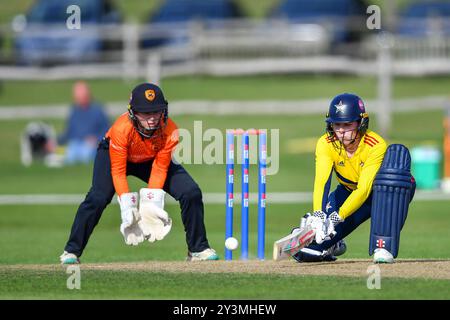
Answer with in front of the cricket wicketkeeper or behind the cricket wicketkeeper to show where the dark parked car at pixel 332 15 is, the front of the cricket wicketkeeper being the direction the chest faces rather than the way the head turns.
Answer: behind

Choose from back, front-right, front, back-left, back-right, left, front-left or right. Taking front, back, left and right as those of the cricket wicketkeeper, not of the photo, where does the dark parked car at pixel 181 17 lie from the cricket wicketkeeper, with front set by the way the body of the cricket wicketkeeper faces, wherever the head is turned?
back

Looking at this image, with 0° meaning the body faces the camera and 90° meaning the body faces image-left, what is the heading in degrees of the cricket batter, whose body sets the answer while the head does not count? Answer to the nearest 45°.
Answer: approximately 0°

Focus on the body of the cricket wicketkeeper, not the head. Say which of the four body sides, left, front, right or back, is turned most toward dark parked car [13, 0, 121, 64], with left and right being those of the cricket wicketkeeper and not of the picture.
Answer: back

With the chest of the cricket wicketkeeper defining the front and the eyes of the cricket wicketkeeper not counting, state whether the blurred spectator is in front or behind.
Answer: behind

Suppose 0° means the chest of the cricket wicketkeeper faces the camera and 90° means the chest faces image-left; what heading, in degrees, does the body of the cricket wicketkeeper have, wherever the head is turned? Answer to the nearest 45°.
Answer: approximately 0°

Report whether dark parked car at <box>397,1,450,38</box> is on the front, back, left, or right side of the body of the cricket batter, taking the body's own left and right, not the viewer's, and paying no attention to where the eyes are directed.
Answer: back

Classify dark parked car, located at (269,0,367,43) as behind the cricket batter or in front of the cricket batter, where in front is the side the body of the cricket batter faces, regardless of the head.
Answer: behind
